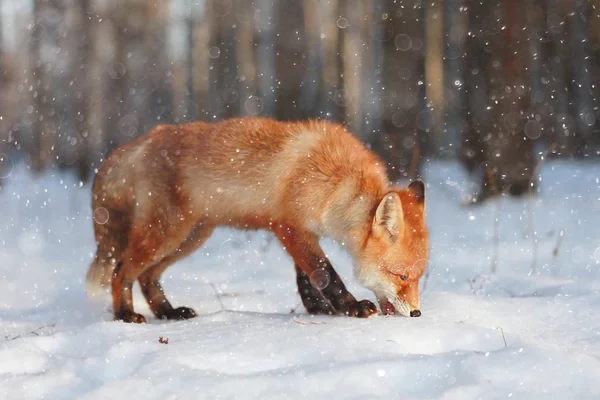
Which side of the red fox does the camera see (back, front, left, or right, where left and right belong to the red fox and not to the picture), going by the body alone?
right

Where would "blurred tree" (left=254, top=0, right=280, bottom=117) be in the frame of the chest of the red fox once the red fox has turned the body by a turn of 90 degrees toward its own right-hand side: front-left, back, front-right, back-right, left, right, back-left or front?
back

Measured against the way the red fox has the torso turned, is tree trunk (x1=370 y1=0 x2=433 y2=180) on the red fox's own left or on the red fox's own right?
on the red fox's own left

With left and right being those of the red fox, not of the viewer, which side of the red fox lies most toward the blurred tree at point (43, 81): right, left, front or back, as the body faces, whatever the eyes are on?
left

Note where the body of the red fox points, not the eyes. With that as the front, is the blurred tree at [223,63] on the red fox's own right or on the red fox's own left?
on the red fox's own left

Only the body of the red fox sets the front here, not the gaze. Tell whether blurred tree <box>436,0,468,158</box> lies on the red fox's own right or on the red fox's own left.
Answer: on the red fox's own left

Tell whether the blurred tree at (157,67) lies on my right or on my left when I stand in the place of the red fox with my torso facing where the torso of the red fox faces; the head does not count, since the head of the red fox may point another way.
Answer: on my left

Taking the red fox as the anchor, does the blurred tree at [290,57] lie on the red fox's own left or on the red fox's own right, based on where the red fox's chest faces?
on the red fox's own left

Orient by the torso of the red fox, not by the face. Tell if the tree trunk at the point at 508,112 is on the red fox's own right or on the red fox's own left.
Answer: on the red fox's own left
